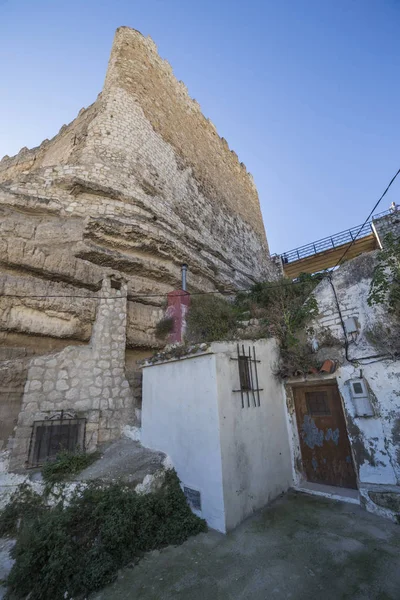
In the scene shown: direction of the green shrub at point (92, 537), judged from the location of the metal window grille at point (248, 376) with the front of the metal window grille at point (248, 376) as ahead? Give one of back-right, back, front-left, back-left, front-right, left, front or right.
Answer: right

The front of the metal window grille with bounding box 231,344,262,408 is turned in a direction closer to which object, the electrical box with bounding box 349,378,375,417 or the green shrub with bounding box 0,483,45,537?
the electrical box

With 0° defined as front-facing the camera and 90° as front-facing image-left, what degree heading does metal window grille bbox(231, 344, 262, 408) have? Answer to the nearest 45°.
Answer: approximately 315°

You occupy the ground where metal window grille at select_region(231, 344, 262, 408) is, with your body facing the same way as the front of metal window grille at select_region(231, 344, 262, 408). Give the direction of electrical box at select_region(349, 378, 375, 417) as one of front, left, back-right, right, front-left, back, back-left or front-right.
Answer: front-left

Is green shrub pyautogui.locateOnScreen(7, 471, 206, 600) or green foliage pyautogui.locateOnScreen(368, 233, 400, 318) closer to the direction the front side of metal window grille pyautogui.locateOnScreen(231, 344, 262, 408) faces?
the green foliage

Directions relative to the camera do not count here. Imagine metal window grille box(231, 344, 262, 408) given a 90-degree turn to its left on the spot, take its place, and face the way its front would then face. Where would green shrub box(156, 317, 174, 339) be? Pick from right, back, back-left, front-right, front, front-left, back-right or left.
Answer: left

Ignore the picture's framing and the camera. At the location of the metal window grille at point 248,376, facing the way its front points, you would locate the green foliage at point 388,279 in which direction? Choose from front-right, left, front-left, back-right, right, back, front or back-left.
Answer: front-left

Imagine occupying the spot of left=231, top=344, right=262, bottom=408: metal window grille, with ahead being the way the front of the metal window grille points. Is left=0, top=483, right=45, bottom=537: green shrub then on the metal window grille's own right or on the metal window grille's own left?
on the metal window grille's own right

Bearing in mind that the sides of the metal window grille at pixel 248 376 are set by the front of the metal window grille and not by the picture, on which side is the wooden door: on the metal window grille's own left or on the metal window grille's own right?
on the metal window grille's own left

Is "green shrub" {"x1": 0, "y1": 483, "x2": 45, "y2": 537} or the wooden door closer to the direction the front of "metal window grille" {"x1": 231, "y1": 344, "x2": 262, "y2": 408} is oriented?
the wooden door

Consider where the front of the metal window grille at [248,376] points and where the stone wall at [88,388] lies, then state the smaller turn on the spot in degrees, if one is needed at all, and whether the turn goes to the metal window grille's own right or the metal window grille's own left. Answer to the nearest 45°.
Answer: approximately 135° to the metal window grille's own right
